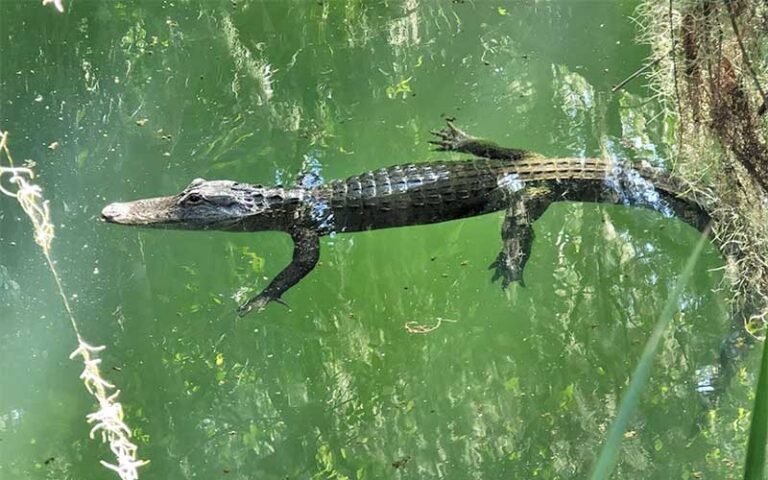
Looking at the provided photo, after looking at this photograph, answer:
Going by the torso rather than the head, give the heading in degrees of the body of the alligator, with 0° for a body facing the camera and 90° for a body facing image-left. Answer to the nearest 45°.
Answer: approximately 90°

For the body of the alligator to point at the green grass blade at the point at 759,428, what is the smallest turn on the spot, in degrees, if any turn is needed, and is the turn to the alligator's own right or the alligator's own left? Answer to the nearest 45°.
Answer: approximately 90° to the alligator's own left
